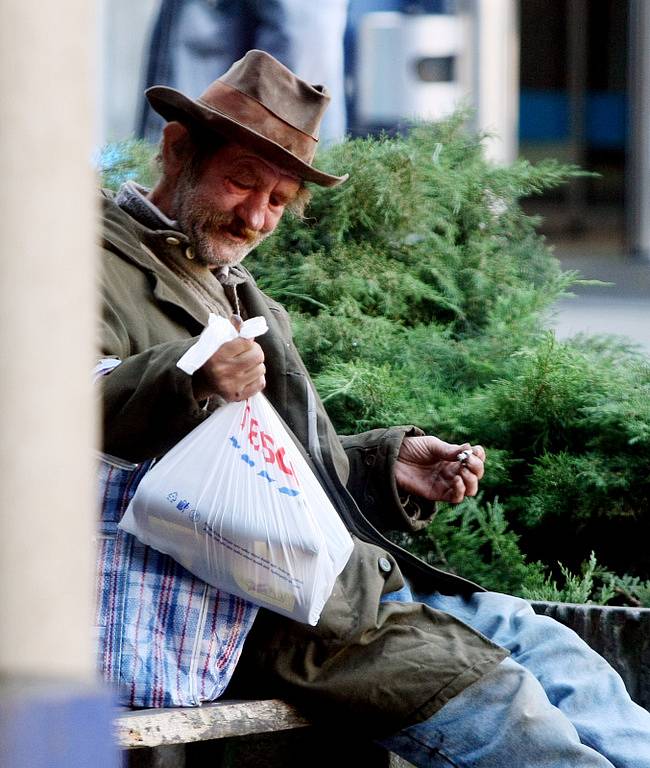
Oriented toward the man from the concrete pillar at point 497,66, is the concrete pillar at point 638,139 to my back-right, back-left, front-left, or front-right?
back-left

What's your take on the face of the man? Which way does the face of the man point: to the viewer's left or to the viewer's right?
to the viewer's right

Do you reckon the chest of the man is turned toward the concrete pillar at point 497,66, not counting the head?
no

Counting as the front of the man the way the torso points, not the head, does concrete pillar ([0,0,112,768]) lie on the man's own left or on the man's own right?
on the man's own right

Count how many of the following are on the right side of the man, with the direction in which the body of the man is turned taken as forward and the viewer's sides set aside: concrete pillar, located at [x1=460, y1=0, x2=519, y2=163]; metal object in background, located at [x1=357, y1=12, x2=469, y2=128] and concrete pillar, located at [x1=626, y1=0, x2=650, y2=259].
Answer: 0

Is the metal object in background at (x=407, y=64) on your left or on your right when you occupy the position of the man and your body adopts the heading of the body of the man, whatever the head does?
on your left

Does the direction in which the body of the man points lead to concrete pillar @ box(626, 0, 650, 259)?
no
